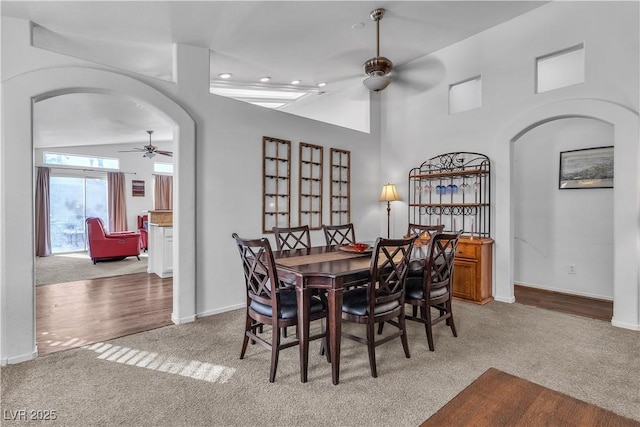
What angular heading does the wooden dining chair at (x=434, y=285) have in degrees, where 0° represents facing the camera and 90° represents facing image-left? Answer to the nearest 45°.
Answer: approximately 135°

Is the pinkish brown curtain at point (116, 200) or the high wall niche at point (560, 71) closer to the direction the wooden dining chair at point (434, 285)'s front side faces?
the pinkish brown curtain

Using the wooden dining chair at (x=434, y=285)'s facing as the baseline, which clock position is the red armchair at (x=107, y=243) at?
The red armchair is roughly at 11 o'clock from the wooden dining chair.

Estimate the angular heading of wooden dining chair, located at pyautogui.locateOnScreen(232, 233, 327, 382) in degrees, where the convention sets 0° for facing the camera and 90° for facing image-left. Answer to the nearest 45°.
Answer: approximately 225°

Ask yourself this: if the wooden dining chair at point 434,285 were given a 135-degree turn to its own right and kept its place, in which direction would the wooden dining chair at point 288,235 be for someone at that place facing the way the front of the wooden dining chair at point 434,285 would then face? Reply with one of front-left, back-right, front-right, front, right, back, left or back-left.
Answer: back

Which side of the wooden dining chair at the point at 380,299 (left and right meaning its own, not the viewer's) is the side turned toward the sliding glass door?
front

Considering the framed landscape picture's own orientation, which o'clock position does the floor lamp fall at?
The floor lamp is roughly at 1 o'clock from the framed landscape picture.

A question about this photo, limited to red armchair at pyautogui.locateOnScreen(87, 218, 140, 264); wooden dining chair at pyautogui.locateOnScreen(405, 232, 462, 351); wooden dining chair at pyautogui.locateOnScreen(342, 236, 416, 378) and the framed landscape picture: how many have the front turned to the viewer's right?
1

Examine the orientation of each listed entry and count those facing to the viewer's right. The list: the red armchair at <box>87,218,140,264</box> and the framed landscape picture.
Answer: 1

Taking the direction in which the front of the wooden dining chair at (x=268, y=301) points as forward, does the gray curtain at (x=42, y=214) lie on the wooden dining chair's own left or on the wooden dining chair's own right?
on the wooden dining chair's own left

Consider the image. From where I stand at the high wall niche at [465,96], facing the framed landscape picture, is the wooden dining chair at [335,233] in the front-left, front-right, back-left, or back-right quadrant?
back-right

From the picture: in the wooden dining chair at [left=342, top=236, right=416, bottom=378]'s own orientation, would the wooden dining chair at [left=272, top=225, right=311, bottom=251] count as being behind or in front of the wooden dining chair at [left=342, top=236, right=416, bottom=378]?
in front

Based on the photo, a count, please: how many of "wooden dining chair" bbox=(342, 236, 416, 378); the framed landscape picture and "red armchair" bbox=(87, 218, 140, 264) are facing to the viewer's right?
1

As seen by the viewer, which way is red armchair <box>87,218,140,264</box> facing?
to the viewer's right

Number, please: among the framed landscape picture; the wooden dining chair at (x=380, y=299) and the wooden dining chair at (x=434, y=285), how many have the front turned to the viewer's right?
0

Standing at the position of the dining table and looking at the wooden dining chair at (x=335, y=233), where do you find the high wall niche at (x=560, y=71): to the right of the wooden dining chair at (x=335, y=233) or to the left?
right

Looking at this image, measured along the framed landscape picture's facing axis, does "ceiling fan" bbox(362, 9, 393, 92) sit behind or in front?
in front
